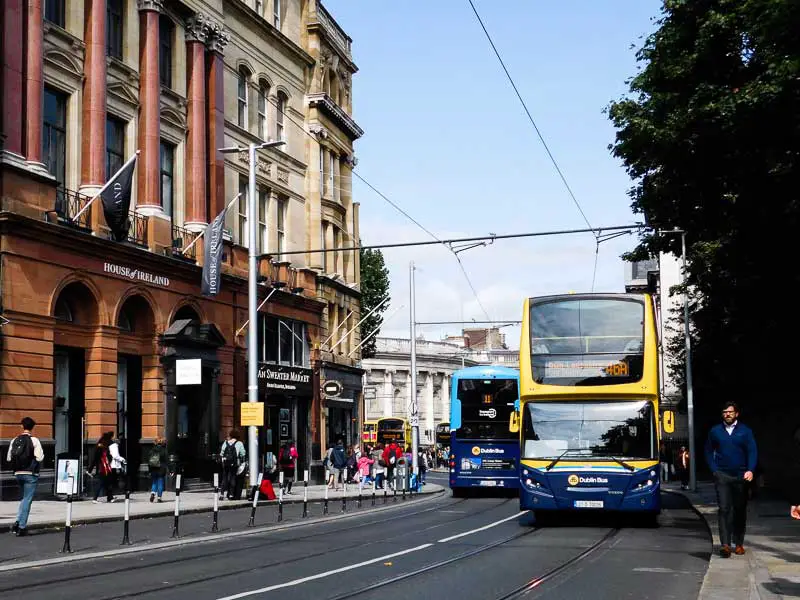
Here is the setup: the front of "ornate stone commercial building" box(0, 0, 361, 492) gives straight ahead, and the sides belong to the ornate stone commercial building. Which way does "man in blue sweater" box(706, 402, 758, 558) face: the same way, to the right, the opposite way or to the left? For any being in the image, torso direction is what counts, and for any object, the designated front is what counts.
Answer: to the right

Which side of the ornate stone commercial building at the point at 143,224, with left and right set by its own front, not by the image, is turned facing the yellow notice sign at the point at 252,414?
front

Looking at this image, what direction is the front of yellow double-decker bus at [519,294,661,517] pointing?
toward the camera

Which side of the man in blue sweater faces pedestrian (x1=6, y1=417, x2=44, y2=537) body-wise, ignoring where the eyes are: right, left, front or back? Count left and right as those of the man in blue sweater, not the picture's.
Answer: right

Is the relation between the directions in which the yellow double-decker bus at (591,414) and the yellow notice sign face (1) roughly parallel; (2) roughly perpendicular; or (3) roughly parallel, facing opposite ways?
roughly parallel

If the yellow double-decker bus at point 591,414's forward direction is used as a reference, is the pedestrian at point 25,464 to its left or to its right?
on its right

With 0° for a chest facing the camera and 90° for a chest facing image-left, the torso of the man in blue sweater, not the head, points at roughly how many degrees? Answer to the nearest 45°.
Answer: approximately 0°
